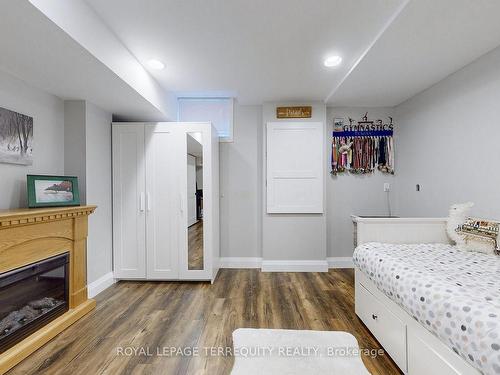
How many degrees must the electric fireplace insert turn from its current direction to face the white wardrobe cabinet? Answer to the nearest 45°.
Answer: approximately 45° to its left

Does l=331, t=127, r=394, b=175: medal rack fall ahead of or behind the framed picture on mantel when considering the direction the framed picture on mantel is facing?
ahead

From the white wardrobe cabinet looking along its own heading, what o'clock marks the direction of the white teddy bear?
The white teddy bear is roughly at 10 o'clock from the white wardrobe cabinet.

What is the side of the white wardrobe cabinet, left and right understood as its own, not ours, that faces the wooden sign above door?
left

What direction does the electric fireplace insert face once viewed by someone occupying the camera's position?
facing the viewer and to the right of the viewer

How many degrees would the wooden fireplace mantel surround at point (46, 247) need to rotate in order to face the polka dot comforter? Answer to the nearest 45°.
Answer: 0° — it already faces it

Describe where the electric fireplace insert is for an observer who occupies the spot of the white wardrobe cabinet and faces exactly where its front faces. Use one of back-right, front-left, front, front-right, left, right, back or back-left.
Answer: front-right

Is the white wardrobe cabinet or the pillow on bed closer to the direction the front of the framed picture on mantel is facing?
the pillow on bed

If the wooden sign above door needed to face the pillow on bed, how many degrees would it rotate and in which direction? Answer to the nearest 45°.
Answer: approximately 45° to its left

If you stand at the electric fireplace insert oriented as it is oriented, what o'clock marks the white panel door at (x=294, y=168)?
The white panel door is roughly at 11 o'clock from the electric fireplace insert.

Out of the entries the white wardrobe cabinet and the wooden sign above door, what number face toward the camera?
2

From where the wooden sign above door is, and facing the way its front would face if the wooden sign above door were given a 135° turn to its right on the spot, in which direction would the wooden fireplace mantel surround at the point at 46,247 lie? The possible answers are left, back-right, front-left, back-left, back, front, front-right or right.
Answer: left

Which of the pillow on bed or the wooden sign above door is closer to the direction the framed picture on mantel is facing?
the pillow on bed
